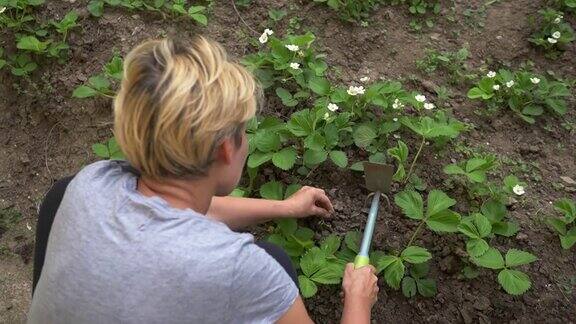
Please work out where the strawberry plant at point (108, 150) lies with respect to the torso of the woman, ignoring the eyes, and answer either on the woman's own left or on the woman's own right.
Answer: on the woman's own left

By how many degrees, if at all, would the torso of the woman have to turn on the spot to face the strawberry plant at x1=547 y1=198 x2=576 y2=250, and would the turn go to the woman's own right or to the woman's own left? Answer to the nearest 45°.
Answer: approximately 45° to the woman's own right

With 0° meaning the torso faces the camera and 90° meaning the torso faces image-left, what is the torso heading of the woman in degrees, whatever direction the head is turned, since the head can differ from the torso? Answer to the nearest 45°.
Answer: approximately 225°

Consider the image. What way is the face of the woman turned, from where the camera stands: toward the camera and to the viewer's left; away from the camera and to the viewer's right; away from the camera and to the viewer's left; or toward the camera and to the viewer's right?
away from the camera and to the viewer's right

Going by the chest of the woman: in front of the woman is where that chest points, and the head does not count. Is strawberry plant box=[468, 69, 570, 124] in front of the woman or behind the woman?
in front

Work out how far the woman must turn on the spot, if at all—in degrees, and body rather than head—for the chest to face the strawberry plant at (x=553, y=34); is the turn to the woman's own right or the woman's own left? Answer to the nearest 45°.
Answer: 0° — they already face it

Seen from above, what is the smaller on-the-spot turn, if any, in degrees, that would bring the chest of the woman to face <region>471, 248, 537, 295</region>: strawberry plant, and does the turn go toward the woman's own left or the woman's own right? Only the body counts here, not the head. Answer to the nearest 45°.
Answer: approximately 45° to the woman's own right
